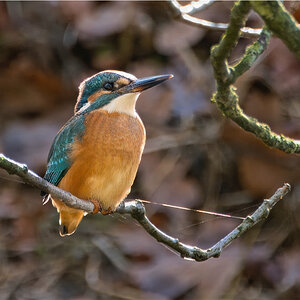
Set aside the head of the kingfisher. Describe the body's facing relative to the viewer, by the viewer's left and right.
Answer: facing the viewer and to the right of the viewer
